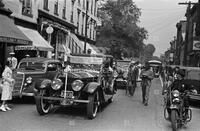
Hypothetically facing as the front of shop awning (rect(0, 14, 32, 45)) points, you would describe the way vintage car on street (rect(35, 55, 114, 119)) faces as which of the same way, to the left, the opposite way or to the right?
to the right

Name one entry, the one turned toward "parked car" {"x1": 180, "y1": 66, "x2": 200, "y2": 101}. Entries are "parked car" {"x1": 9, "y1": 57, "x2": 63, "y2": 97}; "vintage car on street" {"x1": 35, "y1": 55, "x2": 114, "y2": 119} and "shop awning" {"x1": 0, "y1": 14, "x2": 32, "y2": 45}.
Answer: the shop awning

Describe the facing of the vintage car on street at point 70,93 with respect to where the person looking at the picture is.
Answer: facing the viewer and to the left of the viewer

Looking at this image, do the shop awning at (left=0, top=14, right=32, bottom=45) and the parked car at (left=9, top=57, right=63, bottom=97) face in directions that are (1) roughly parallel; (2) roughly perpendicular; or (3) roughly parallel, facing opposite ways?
roughly perpendicular

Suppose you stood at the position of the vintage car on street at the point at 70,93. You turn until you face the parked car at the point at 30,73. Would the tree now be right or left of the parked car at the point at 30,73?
right

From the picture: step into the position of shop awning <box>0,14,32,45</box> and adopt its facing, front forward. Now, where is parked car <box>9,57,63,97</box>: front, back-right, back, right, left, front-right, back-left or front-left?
front-right

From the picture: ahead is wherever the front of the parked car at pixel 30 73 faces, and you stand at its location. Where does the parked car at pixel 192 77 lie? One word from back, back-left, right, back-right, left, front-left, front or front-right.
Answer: back-left

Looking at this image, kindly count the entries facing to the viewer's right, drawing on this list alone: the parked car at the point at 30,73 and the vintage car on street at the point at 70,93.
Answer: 0

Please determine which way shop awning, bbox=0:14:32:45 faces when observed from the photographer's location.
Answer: facing the viewer and to the right of the viewer

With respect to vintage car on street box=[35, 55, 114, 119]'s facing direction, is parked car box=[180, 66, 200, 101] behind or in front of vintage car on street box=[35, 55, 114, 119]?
behind

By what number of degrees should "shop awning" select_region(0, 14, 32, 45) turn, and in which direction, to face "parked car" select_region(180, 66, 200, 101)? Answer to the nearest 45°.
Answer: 0° — it already faces it

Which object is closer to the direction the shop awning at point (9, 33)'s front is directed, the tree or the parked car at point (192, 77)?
the parked car

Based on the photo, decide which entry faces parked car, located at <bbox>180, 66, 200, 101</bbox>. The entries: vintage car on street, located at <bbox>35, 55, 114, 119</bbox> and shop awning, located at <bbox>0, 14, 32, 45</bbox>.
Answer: the shop awning

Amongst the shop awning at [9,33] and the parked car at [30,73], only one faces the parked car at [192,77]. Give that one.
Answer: the shop awning
